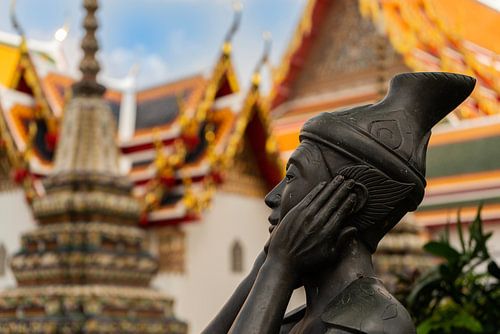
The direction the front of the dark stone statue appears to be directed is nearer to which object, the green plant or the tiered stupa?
the tiered stupa

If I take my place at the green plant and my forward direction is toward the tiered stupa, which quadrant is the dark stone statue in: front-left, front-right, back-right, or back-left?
back-left

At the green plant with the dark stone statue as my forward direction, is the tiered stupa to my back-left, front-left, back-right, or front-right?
back-right

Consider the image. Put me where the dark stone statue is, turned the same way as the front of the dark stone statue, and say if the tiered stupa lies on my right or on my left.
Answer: on my right

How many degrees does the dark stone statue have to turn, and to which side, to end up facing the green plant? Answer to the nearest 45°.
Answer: approximately 90° to its right

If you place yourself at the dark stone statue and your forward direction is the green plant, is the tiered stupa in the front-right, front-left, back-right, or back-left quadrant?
front-left

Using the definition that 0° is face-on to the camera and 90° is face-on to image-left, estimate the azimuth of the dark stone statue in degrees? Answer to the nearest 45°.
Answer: approximately 90°

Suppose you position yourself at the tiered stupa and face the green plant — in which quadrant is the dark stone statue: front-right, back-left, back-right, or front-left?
front-right
